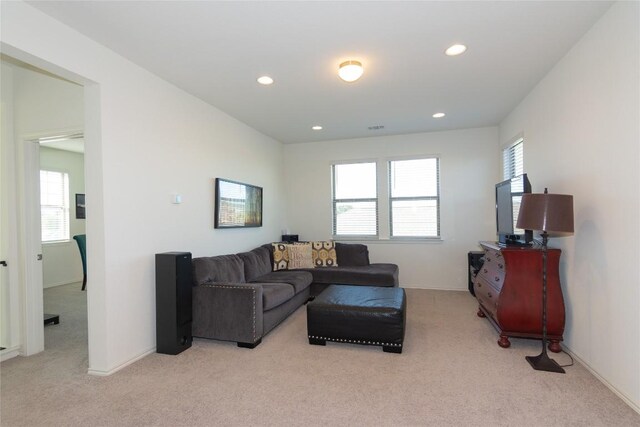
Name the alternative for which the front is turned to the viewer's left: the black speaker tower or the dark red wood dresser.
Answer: the dark red wood dresser

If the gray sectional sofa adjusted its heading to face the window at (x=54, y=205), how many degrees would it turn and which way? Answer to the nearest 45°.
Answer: approximately 180°

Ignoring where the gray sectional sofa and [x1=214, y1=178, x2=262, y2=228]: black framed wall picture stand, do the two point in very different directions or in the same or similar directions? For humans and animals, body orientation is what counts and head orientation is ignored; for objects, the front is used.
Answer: same or similar directions

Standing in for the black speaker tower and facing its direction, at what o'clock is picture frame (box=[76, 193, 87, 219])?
The picture frame is roughly at 7 o'clock from the black speaker tower.

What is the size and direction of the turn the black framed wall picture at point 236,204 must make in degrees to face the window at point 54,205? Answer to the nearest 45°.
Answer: approximately 180°

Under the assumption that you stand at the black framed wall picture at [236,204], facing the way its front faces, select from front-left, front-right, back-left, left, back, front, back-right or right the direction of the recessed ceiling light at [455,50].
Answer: front

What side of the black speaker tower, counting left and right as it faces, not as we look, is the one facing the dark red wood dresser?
front

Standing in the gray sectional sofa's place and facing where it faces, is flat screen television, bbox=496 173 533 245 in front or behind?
in front

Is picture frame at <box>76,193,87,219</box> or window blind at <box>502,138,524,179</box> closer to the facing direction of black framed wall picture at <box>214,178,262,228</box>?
the window blind

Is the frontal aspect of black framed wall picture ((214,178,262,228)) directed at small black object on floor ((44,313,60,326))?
no

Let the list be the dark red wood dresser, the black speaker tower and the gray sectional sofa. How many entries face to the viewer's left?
1

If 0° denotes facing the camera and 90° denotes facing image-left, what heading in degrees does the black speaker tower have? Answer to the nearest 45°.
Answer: approximately 315°

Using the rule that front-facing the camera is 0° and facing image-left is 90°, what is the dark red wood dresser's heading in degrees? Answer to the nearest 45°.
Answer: approximately 90°

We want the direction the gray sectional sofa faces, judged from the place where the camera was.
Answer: facing the viewer and to the right of the viewer

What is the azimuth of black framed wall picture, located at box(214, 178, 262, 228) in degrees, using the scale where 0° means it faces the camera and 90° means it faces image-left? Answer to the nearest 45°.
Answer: approximately 315°

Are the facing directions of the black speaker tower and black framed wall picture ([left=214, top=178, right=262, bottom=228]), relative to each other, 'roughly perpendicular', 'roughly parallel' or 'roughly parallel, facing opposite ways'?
roughly parallel
